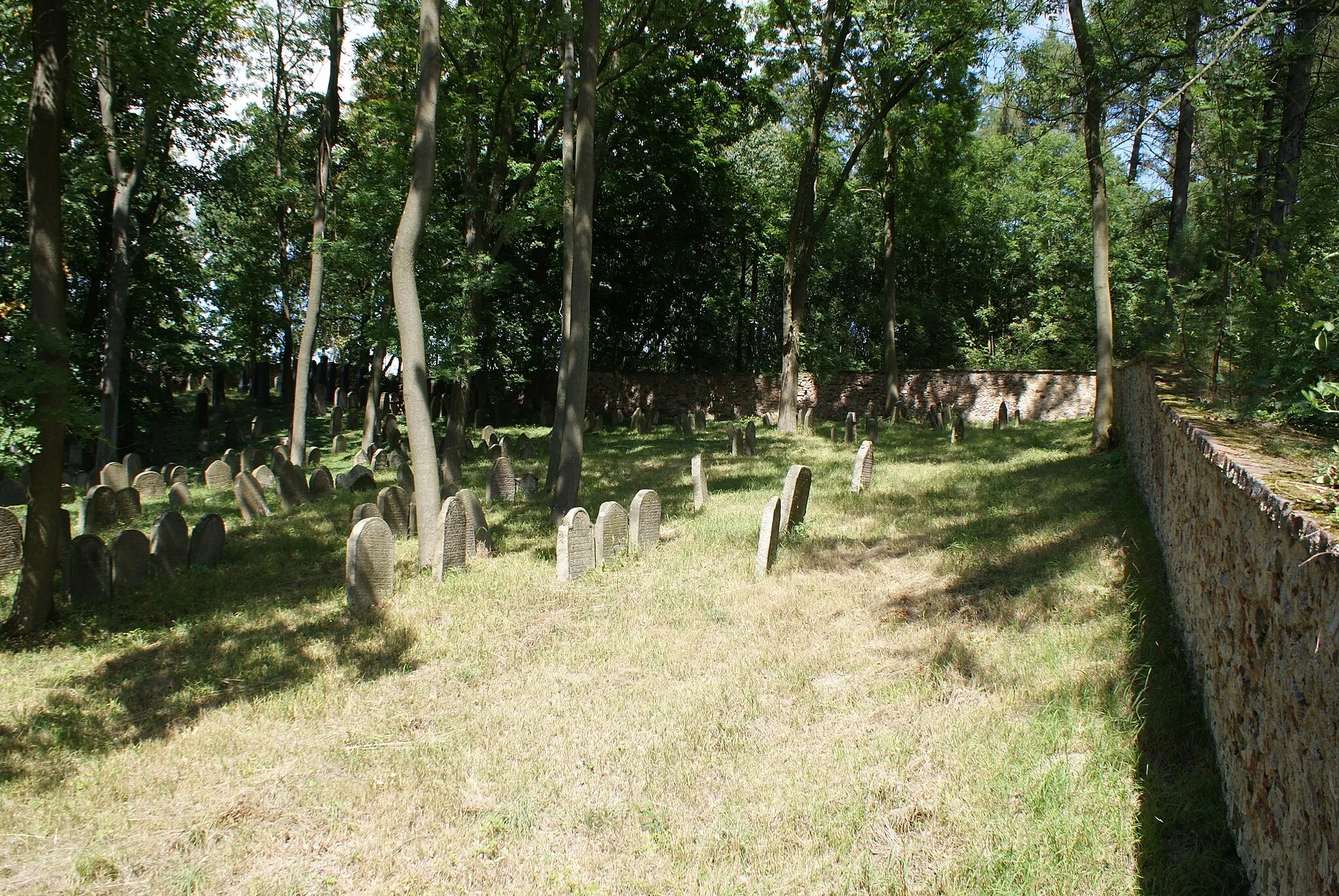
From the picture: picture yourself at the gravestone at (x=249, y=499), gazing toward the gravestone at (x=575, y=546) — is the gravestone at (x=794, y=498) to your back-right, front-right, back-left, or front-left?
front-left

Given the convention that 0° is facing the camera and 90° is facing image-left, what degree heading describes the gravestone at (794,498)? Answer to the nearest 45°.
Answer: approximately 315°

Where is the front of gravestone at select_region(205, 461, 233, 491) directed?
toward the camera

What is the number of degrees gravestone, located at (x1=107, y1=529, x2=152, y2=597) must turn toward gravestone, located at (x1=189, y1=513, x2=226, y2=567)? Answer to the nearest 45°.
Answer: approximately 90° to its left

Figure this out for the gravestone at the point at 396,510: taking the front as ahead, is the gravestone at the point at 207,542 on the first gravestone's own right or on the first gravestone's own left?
on the first gravestone's own right

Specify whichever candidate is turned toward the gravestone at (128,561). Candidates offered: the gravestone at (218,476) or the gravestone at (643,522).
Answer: the gravestone at (218,476)

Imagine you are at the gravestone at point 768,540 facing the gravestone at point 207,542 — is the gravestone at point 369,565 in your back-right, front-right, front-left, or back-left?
front-left

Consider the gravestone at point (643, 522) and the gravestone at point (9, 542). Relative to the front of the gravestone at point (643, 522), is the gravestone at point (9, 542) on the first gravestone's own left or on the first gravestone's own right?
on the first gravestone's own right

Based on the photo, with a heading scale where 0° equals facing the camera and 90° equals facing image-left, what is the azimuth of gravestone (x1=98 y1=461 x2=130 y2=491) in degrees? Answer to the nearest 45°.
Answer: approximately 315°

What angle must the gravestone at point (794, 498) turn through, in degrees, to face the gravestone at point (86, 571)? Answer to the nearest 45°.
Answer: approximately 90° to its right

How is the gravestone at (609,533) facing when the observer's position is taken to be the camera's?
facing the viewer and to the right of the viewer

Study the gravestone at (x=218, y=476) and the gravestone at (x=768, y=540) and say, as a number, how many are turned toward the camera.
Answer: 1

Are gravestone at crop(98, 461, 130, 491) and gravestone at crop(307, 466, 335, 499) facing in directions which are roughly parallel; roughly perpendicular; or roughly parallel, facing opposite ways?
roughly parallel

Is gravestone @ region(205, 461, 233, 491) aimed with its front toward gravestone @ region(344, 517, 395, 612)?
yes

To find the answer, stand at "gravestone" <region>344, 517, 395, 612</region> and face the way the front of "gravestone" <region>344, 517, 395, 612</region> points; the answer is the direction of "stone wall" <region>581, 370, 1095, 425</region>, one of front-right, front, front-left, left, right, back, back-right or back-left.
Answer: left

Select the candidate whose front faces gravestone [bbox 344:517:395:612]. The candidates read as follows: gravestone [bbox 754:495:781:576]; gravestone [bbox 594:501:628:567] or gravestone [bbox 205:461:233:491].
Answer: gravestone [bbox 205:461:233:491]
